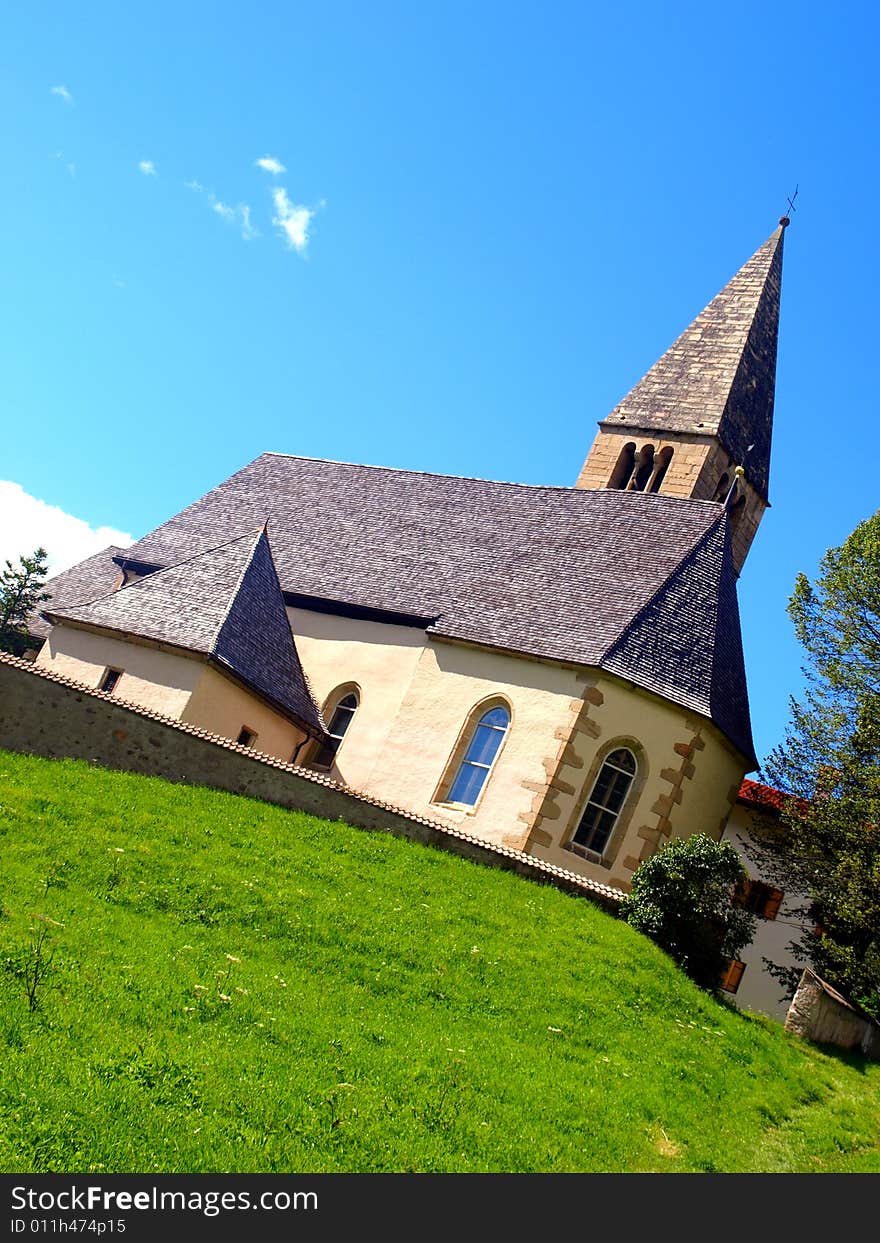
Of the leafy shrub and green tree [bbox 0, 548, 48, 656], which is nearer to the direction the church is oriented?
the green tree

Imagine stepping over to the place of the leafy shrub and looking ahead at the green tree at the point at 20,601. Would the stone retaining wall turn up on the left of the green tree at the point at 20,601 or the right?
left

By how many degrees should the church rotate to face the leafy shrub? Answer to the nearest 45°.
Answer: approximately 180°

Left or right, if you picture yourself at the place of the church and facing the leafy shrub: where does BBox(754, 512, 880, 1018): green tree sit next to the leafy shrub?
left

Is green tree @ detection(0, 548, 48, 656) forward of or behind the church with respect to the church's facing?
forward

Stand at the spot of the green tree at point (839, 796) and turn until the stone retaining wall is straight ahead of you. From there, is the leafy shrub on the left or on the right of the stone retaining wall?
left

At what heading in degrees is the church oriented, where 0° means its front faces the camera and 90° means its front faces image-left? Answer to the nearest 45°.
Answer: approximately 135°
